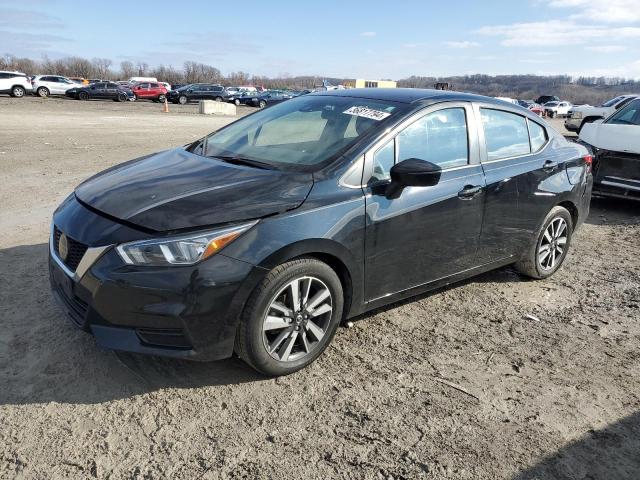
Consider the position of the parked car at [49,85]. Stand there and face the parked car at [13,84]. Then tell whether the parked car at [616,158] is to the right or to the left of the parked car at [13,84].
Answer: left

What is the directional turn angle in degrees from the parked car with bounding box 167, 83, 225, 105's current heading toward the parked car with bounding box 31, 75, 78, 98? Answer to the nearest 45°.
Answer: approximately 45° to its right

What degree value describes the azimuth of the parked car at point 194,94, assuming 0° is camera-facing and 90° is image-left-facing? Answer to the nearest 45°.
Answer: approximately 45°

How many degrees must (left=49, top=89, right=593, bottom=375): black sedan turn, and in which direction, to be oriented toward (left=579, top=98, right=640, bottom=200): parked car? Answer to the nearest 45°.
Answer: approximately 180°

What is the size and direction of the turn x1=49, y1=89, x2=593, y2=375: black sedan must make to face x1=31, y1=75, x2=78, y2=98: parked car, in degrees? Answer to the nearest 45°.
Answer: approximately 90° to its right

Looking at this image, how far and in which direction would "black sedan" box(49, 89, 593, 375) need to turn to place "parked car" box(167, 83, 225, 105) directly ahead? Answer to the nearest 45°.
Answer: approximately 135° to its right

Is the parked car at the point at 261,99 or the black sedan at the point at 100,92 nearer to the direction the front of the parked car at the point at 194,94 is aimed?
the black sedan

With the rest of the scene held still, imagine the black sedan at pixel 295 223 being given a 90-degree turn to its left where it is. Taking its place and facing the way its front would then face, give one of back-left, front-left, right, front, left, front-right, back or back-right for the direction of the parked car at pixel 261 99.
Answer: back-left

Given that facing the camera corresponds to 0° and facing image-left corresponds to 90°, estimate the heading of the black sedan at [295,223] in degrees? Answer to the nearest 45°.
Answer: approximately 45°
